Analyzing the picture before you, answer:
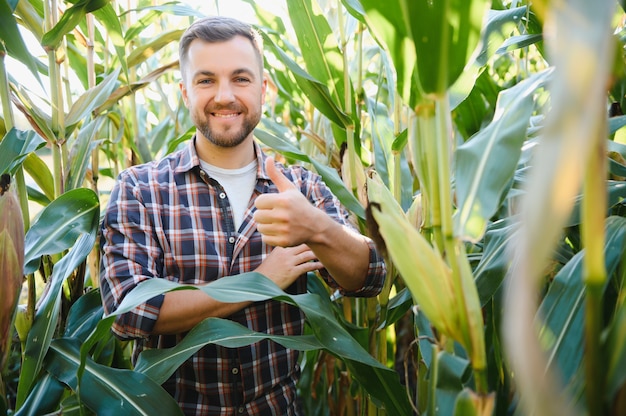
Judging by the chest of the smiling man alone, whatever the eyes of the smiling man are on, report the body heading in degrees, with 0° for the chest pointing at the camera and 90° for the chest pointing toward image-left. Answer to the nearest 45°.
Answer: approximately 0°
